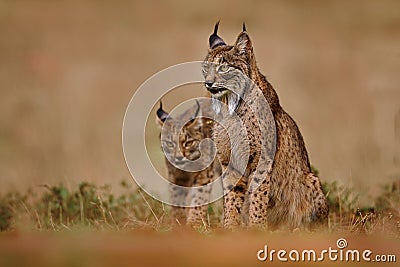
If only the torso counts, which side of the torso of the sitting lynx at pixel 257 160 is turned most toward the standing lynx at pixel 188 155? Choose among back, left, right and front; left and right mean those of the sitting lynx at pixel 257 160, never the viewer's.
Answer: right

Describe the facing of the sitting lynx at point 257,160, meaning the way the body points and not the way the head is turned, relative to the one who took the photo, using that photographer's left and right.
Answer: facing the viewer and to the left of the viewer
